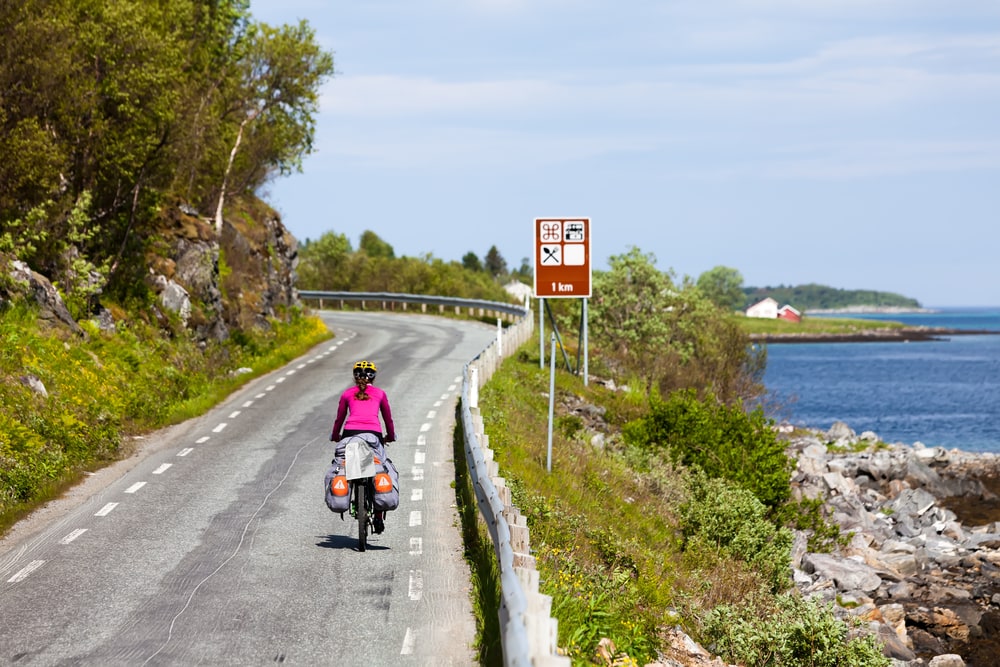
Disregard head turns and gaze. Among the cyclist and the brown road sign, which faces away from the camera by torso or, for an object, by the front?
the cyclist

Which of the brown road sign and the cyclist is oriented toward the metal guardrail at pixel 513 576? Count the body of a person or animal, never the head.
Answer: the brown road sign

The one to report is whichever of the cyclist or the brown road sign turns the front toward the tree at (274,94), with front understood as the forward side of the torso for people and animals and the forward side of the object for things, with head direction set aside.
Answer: the cyclist

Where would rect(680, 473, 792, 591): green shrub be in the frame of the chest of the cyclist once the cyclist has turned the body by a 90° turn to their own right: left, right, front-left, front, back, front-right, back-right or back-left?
front-left

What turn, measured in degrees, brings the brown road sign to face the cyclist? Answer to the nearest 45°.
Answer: approximately 45° to its right

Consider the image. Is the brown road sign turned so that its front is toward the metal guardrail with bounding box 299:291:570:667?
yes

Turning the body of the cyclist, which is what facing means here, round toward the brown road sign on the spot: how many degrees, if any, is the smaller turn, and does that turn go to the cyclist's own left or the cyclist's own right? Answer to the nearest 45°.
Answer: approximately 45° to the cyclist's own right

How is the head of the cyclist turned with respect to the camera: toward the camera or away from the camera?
away from the camera

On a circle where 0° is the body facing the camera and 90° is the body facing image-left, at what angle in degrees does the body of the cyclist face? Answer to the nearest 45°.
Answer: approximately 180°

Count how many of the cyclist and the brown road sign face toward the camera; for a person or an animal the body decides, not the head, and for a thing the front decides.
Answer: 1

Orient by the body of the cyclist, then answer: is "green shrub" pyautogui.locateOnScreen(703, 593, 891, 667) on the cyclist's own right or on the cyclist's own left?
on the cyclist's own right

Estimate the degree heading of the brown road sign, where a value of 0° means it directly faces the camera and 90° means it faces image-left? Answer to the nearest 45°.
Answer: approximately 0°

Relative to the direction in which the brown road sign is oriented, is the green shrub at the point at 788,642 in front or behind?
in front

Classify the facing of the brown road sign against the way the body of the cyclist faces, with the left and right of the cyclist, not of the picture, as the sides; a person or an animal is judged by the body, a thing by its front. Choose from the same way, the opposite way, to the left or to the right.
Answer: the opposite way
